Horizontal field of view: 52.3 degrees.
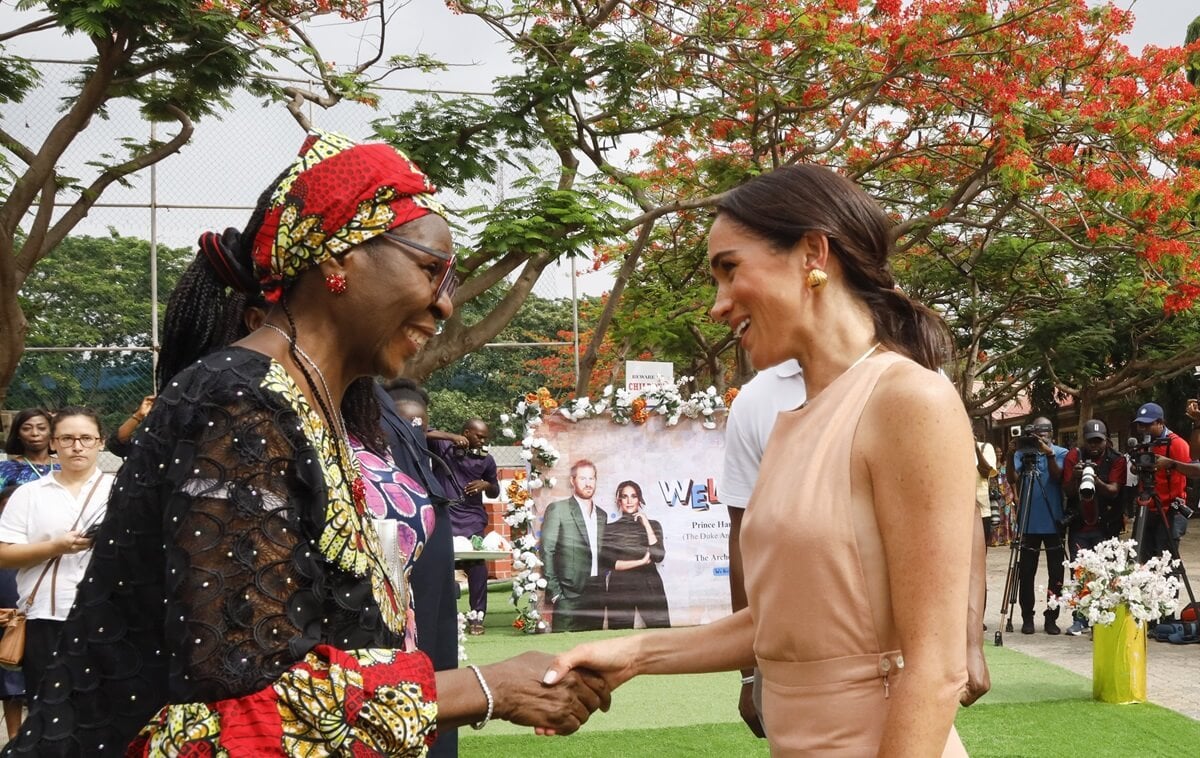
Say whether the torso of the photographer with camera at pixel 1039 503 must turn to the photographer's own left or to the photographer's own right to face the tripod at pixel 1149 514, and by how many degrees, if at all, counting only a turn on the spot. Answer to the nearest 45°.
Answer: approximately 45° to the photographer's own left

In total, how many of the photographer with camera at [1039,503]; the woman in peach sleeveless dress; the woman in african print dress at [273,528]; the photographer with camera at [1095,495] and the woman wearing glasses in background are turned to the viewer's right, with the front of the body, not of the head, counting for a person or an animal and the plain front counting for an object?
1

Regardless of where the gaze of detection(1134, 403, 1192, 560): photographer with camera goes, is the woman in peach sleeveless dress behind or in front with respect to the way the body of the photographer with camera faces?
in front

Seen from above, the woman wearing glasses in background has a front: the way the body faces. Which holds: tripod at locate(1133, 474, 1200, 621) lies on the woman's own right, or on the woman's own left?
on the woman's own left

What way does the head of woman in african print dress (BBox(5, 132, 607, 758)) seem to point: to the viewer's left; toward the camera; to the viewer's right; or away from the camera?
to the viewer's right

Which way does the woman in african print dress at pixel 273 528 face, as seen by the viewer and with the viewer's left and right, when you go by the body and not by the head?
facing to the right of the viewer

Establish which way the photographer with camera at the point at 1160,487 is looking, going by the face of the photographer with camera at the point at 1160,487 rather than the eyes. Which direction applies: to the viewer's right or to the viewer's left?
to the viewer's left

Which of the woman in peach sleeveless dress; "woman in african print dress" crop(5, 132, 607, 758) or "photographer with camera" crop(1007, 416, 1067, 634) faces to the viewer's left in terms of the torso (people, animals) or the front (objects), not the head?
the woman in peach sleeveless dress

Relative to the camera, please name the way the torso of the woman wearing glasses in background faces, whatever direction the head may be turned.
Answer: toward the camera

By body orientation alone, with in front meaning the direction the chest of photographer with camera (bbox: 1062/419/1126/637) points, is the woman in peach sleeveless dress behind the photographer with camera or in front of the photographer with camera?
in front

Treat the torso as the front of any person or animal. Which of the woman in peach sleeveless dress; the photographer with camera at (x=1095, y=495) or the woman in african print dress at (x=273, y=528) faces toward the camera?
the photographer with camera

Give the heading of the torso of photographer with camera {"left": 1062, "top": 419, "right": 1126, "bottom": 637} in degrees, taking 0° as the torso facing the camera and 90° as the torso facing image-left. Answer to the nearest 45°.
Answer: approximately 0°

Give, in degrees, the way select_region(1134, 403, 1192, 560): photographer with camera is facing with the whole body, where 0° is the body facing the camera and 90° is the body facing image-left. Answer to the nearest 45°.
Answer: approximately 45°

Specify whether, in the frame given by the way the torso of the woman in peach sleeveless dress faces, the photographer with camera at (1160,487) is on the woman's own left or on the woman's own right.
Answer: on the woman's own right

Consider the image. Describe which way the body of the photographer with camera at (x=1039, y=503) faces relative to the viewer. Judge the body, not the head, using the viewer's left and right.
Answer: facing the viewer

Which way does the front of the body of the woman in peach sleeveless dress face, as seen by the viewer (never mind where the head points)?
to the viewer's left

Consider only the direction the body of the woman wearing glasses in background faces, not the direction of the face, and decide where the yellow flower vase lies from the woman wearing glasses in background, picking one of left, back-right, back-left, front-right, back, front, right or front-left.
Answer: left

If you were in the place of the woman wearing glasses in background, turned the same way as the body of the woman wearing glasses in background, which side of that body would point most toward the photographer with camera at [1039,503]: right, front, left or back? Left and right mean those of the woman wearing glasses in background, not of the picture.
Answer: left
